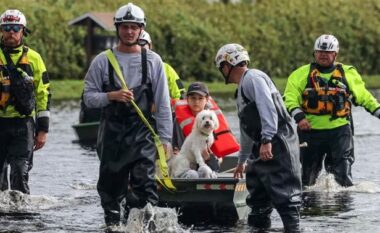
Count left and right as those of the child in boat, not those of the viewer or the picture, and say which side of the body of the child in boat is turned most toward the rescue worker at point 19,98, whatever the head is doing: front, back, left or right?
right

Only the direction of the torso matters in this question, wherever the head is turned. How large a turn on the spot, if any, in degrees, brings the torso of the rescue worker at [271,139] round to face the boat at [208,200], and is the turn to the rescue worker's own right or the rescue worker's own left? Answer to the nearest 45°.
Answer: approximately 45° to the rescue worker's own right

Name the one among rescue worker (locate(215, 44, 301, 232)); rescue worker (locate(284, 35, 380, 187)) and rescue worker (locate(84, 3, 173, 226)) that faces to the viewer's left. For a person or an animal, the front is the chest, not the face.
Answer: rescue worker (locate(215, 44, 301, 232))

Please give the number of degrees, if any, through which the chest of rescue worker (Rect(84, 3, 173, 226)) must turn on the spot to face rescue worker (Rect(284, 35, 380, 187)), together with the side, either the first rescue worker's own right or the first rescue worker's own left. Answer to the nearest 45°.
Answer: approximately 135° to the first rescue worker's own left

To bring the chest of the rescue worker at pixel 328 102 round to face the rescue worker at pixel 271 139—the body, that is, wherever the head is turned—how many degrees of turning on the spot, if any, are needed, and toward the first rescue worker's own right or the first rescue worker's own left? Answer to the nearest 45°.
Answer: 0° — they already face them

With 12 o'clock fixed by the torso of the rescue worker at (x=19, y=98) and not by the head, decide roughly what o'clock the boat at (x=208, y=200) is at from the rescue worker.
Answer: The boat is roughly at 10 o'clock from the rescue worker.

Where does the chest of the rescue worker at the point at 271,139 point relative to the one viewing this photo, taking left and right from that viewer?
facing to the left of the viewer

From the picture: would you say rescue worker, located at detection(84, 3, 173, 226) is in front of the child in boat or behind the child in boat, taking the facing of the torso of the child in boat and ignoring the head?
in front

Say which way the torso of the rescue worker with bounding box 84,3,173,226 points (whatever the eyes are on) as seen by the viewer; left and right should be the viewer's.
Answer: facing the viewer

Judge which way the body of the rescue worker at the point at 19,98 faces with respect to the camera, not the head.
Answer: toward the camera

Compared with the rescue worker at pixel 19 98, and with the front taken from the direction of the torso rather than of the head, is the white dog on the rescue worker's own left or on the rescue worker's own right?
on the rescue worker's own left

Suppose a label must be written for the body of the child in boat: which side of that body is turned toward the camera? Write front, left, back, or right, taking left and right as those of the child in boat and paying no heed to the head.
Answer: front

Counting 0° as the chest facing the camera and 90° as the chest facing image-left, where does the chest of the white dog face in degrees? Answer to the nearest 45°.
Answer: approximately 315°

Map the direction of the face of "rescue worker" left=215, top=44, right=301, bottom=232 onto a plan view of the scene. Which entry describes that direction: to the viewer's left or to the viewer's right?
to the viewer's left

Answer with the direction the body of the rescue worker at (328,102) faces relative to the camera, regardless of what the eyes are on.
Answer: toward the camera
